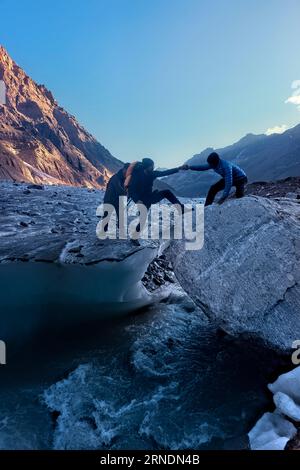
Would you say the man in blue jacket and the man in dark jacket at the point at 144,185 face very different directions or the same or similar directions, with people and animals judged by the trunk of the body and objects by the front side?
very different directions

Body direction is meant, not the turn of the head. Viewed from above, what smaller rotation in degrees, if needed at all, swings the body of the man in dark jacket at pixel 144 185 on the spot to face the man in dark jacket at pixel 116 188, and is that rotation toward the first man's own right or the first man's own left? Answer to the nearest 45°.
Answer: approximately 135° to the first man's own left

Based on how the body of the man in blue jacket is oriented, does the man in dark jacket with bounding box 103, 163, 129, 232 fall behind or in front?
in front

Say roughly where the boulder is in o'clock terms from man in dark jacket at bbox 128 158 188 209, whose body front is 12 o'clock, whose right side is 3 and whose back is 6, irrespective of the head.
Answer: The boulder is roughly at 2 o'clock from the man in dark jacket.

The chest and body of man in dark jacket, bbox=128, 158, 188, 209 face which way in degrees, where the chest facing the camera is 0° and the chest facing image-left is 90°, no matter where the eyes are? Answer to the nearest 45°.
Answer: approximately 270°

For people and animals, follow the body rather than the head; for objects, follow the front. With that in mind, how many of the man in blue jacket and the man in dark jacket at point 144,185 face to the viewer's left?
1

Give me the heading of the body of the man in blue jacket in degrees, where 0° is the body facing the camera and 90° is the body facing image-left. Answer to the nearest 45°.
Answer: approximately 90°

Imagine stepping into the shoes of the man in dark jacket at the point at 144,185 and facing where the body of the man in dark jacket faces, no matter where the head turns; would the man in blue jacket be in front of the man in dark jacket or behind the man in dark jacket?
in front

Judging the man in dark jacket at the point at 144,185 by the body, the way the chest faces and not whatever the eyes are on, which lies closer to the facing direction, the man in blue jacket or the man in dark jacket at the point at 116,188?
the man in blue jacket
